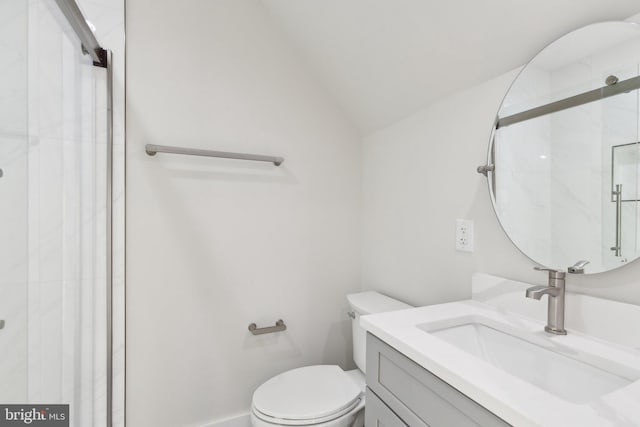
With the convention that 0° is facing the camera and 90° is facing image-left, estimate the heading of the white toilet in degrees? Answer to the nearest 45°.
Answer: approximately 45°

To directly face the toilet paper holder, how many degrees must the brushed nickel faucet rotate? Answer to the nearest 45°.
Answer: approximately 45° to its right

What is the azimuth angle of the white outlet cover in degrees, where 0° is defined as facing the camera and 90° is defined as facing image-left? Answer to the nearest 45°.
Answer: approximately 45°

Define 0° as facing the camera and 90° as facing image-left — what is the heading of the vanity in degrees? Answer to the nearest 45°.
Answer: approximately 45°
